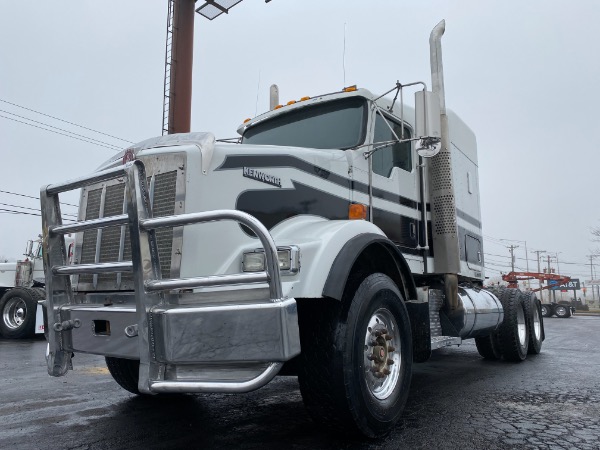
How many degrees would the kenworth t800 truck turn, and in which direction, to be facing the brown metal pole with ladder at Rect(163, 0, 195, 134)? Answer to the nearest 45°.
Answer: approximately 135° to its right

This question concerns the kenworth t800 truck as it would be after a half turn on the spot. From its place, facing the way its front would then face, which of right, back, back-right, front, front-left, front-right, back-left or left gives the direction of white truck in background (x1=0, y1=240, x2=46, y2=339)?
left

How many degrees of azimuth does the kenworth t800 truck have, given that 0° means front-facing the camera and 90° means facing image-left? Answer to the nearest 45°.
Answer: approximately 45°
